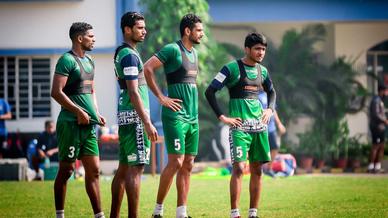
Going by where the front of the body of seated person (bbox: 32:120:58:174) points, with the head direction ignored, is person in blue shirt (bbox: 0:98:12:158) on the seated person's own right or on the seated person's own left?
on the seated person's own right

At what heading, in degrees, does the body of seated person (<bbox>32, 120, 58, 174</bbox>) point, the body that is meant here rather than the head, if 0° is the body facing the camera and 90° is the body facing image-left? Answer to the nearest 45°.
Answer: approximately 45°
